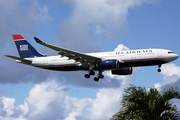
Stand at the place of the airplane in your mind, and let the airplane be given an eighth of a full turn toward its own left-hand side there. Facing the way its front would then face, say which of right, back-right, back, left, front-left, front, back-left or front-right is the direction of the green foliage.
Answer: back-right

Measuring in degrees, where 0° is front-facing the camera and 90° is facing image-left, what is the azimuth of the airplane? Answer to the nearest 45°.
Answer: approximately 270°
